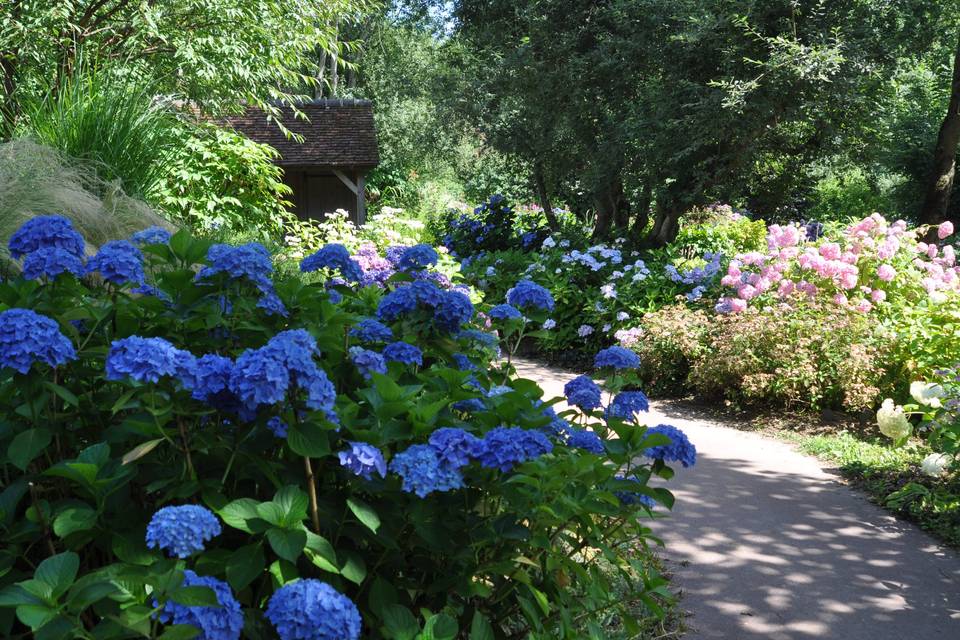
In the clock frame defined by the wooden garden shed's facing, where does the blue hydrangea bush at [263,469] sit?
The blue hydrangea bush is roughly at 12 o'clock from the wooden garden shed.

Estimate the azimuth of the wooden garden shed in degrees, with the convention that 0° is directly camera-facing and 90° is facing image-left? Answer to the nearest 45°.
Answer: approximately 0°

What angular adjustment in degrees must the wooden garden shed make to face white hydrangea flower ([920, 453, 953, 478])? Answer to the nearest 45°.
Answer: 0° — it already faces it
